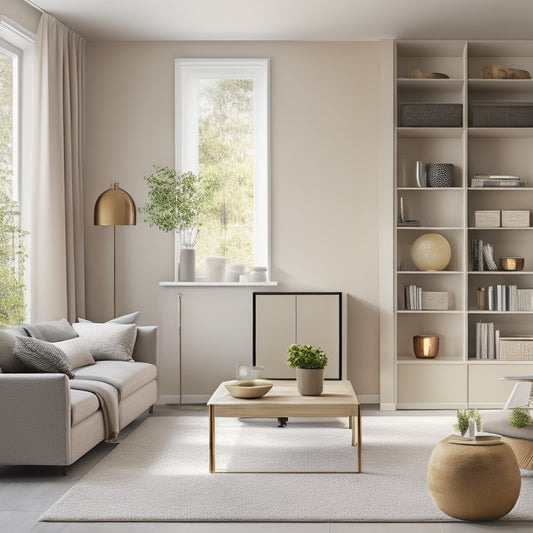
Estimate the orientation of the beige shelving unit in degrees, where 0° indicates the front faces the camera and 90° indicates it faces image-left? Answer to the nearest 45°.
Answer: approximately 0°

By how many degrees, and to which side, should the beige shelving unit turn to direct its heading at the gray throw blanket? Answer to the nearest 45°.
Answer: approximately 45° to its right

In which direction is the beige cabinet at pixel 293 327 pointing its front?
toward the camera

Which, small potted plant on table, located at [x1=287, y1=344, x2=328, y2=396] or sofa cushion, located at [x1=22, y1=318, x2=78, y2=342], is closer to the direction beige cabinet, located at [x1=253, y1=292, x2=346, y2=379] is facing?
the small potted plant on table

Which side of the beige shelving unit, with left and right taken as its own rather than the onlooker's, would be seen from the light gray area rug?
front

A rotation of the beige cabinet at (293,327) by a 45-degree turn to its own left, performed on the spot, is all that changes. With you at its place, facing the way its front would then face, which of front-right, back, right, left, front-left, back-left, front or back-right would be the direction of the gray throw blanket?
right

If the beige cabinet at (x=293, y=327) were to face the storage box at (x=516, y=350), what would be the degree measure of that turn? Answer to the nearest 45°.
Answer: approximately 90° to its left

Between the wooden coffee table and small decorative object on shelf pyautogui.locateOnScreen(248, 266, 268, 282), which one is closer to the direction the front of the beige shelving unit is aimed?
the wooden coffee table

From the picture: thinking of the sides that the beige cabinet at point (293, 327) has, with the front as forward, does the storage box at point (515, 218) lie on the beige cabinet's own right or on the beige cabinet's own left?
on the beige cabinet's own left

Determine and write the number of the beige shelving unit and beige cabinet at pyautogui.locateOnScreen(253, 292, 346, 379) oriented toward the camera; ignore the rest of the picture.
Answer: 2

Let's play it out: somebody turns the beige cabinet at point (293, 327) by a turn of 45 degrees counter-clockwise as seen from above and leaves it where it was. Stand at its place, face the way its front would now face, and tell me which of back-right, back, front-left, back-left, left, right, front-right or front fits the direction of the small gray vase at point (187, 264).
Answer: back-right

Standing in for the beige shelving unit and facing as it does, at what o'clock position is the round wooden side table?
The round wooden side table is roughly at 12 o'clock from the beige shelving unit.

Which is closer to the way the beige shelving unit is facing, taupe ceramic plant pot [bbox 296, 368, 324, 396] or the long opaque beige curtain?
the taupe ceramic plant pot
